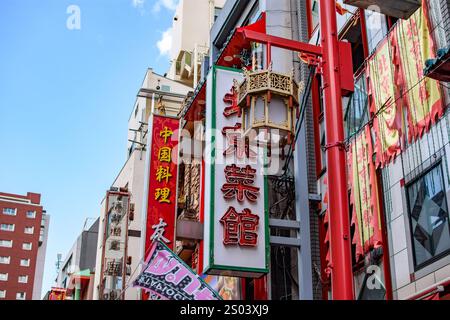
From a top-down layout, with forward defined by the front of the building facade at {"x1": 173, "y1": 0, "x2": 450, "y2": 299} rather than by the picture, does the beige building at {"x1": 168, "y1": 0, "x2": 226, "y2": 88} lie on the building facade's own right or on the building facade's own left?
on the building facade's own right

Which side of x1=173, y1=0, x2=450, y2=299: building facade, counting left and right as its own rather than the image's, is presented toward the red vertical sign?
right

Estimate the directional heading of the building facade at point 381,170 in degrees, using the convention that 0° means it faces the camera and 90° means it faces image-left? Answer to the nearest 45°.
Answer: approximately 45°

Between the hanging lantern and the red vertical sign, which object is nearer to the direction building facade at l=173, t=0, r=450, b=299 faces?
the hanging lantern

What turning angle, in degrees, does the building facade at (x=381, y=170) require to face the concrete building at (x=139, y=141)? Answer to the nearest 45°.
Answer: approximately 90° to its right
